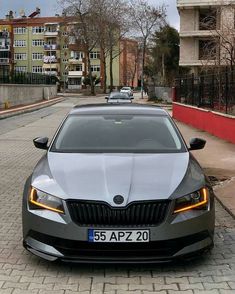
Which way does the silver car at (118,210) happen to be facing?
toward the camera

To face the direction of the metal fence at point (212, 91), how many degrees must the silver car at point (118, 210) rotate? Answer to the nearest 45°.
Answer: approximately 180°

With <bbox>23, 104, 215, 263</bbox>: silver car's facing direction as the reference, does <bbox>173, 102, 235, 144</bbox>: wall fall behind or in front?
behind
